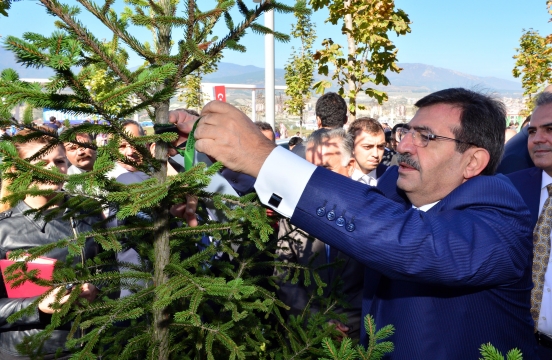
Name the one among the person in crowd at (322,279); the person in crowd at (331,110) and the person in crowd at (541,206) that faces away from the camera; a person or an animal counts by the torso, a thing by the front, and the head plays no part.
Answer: the person in crowd at (331,110)

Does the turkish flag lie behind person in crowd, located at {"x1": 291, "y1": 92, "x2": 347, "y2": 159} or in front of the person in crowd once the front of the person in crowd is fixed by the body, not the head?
in front

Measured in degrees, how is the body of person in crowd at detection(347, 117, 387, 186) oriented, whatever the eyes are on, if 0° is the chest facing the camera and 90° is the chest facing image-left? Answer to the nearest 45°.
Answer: approximately 315°

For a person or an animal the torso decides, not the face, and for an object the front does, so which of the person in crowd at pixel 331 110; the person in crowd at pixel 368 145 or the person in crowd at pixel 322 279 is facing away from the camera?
the person in crowd at pixel 331 110

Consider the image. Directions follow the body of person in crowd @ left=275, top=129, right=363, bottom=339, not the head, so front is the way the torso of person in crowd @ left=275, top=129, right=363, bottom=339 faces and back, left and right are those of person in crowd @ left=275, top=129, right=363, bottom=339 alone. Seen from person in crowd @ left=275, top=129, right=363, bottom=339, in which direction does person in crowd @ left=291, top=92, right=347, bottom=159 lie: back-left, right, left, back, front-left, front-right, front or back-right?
back-right

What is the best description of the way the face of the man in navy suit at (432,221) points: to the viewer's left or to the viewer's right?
to the viewer's left

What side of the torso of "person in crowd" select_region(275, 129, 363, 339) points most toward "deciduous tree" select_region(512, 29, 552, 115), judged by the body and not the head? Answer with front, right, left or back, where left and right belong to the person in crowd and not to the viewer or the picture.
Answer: back

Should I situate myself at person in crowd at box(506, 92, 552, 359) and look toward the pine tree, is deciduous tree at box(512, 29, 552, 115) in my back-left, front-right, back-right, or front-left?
back-right

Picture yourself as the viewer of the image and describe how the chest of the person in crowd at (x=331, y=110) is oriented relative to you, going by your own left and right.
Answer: facing away from the viewer

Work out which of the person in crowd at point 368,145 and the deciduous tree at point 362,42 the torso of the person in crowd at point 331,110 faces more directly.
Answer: the deciduous tree

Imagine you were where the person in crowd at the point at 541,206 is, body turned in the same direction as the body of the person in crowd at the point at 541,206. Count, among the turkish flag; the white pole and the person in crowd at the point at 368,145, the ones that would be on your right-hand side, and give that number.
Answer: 3

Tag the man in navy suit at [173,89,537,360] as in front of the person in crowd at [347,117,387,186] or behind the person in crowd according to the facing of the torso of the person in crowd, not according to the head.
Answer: in front

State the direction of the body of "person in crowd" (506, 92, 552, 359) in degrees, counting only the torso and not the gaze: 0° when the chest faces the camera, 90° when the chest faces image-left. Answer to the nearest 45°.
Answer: approximately 45°

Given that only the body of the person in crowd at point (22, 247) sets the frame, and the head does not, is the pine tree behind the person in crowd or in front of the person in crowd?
in front

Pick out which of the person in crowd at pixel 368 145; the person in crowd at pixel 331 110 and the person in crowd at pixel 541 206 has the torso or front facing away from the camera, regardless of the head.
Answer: the person in crowd at pixel 331 110
